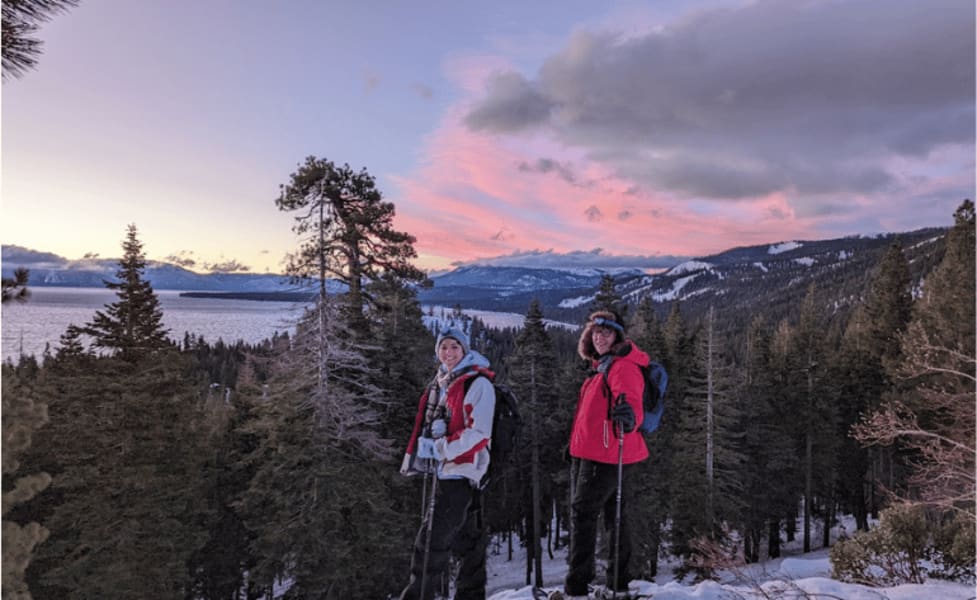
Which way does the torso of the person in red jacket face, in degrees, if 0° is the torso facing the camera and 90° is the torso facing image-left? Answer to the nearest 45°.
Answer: approximately 45°

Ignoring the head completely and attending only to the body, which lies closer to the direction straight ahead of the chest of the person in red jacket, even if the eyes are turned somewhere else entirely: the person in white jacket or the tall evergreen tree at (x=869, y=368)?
the person in white jacket

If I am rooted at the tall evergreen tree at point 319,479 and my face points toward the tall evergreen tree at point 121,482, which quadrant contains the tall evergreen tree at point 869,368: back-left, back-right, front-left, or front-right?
back-right

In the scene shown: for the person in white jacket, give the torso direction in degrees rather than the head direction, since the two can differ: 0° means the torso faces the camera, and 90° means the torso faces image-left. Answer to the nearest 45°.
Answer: approximately 45°

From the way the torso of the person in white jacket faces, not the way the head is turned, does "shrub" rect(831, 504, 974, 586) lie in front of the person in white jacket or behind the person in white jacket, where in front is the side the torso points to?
behind

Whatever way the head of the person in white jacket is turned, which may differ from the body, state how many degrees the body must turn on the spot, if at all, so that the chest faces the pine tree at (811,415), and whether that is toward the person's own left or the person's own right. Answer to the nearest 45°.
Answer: approximately 180°

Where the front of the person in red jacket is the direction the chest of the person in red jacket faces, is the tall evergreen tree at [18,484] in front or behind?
in front

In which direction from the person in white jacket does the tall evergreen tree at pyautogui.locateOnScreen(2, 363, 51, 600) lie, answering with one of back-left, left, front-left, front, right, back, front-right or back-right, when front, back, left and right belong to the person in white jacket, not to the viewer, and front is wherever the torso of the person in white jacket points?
front-right

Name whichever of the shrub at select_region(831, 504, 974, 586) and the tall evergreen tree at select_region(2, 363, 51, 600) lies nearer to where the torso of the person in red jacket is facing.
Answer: the tall evergreen tree
